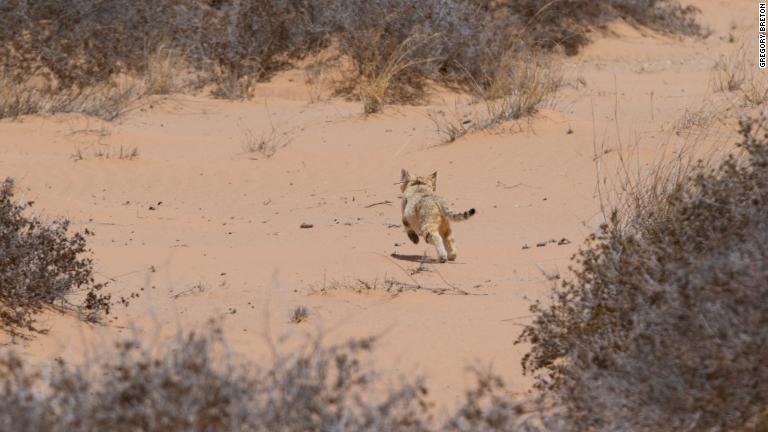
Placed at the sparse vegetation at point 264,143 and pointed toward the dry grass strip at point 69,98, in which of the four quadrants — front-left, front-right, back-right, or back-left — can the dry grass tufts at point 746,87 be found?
back-right

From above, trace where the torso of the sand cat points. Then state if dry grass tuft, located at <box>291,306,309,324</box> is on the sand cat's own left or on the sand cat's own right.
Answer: on the sand cat's own left

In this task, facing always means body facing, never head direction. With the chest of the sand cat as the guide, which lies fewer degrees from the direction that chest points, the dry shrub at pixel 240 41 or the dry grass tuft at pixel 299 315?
the dry shrub

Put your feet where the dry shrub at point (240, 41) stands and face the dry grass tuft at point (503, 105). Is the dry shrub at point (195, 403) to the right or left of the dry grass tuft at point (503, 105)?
right

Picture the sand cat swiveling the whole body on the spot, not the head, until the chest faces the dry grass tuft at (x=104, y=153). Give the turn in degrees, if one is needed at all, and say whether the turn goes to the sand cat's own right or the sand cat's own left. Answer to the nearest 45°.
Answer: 0° — it already faces it

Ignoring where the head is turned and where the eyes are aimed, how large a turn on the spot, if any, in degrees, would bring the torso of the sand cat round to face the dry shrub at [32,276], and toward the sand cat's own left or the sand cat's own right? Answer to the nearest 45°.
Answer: approximately 90° to the sand cat's own left

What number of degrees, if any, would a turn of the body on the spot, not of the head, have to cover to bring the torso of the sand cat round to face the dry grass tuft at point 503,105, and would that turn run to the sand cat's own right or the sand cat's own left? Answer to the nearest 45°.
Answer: approximately 45° to the sand cat's own right

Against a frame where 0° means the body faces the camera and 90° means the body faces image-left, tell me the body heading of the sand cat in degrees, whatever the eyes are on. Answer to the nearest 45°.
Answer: approximately 135°

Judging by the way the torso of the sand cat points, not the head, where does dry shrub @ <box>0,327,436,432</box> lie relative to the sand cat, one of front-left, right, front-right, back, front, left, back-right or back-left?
back-left
